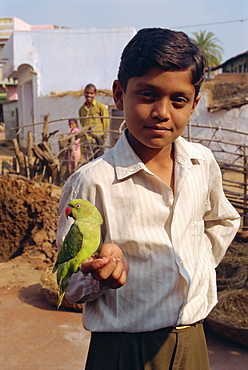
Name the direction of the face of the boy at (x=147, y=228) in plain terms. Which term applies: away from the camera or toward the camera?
toward the camera

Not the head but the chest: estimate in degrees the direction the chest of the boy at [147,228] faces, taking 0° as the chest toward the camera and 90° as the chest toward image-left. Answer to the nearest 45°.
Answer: approximately 315°
